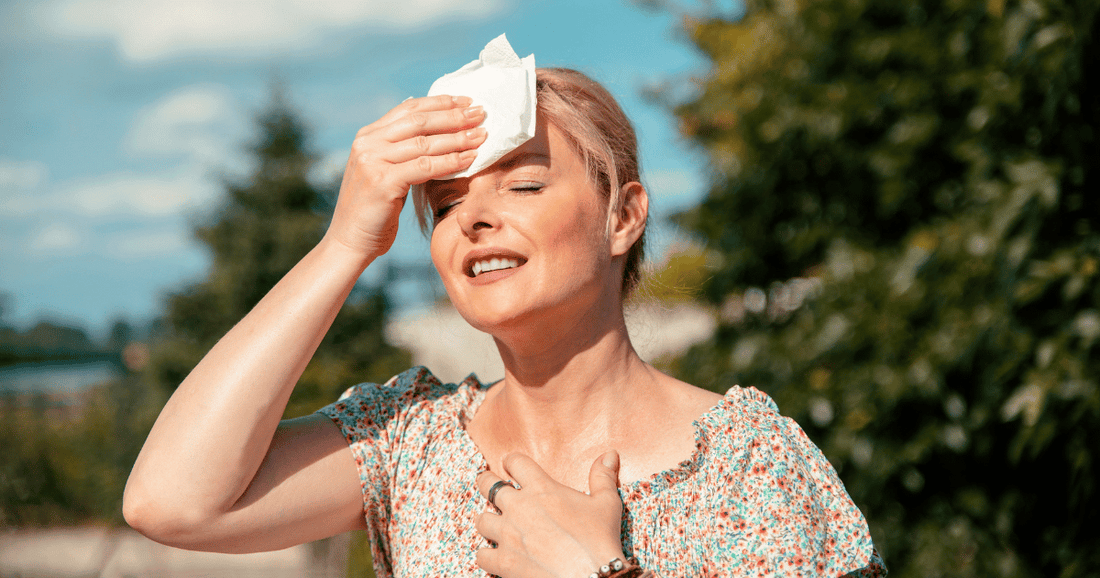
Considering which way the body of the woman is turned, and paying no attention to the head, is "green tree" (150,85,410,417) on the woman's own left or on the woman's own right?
on the woman's own right

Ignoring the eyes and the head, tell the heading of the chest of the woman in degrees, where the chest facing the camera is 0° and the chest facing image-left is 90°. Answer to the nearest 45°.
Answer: approximately 45°

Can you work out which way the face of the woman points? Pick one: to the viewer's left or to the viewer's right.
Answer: to the viewer's left
